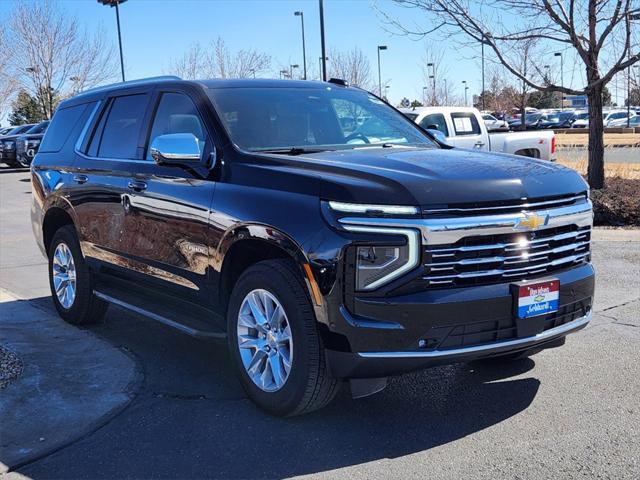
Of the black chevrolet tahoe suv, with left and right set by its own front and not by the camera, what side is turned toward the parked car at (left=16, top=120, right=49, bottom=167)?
back

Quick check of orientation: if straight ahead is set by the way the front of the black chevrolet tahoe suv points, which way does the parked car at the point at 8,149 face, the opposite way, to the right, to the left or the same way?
to the right

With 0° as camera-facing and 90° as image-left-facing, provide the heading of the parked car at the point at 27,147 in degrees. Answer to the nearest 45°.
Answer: approximately 45°

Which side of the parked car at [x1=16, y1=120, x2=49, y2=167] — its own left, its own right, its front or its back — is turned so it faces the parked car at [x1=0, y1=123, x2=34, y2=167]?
right

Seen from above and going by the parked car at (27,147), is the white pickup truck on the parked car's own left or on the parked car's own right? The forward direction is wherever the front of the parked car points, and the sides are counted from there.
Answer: on the parked car's own left

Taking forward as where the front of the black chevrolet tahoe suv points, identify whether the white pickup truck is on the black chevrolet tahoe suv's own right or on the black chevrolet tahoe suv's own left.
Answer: on the black chevrolet tahoe suv's own left

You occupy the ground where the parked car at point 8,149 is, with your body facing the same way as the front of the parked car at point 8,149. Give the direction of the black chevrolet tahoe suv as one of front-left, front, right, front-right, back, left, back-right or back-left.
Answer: front-left

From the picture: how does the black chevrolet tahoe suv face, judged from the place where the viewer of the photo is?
facing the viewer and to the right of the viewer

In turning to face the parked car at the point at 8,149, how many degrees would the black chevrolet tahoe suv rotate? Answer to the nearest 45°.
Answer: approximately 180°

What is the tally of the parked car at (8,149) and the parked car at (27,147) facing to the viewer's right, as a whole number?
0
